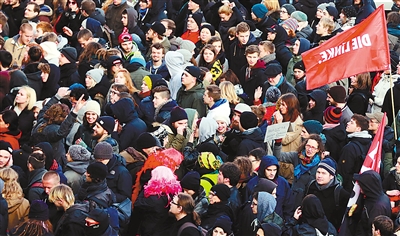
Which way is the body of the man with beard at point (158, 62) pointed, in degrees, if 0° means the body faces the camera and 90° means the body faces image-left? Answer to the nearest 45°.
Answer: approximately 45°

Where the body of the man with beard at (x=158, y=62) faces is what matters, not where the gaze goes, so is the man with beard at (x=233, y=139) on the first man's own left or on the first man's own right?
on the first man's own left
